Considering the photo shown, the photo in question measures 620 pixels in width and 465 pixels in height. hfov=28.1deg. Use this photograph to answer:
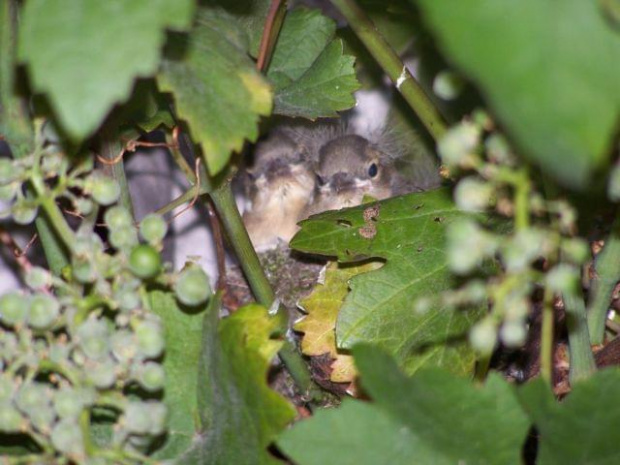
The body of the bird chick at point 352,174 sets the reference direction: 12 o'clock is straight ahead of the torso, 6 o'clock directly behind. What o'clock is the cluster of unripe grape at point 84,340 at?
The cluster of unripe grape is roughly at 1 o'clock from the bird chick.

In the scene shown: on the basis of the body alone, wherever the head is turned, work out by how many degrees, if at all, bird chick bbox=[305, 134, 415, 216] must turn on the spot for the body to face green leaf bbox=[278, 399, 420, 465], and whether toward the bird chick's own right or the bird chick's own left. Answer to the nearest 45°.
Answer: approximately 45° to the bird chick's own left

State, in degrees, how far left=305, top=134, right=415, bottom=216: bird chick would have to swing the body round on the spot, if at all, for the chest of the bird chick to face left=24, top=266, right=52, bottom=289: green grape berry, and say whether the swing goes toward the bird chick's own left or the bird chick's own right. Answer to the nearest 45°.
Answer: approximately 45° to the bird chick's own right

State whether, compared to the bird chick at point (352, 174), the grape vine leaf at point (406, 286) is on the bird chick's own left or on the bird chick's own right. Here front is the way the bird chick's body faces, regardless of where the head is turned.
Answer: on the bird chick's own left

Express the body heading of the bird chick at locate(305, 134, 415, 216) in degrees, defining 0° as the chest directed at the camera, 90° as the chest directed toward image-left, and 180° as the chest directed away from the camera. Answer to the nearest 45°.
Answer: approximately 45°

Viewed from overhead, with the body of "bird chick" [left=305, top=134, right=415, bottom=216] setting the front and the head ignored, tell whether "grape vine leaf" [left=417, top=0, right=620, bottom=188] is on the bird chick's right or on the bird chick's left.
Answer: on the bird chick's left
